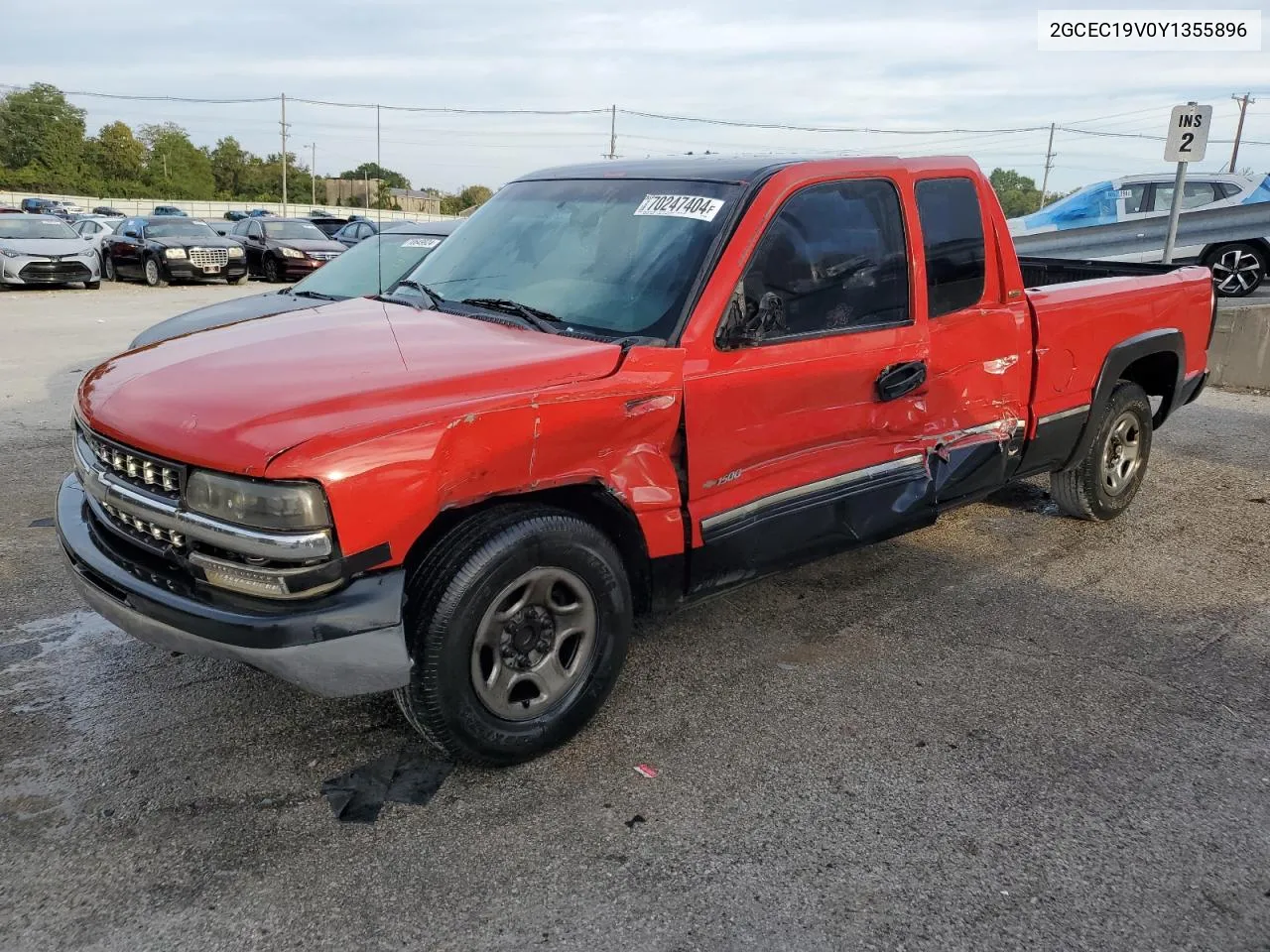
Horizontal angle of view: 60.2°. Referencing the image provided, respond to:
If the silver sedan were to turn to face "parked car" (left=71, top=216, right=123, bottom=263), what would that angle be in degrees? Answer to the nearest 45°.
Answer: approximately 135° to its left

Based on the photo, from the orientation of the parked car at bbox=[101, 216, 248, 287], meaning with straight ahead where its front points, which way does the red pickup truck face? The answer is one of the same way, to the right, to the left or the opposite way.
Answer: to the right

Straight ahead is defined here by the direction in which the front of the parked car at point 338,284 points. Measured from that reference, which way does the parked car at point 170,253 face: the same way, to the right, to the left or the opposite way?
to the left

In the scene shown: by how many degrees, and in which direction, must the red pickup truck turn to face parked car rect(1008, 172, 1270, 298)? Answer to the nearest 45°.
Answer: approximately 180°

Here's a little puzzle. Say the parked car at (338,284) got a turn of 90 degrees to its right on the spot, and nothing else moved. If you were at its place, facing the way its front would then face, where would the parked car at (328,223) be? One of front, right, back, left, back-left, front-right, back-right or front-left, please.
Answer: front-right

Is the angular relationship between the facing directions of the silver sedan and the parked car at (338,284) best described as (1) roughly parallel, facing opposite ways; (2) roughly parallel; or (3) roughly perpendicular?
roughly perpendicular

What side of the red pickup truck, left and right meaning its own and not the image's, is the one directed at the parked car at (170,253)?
right

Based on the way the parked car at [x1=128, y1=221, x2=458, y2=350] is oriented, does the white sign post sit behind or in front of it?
behind

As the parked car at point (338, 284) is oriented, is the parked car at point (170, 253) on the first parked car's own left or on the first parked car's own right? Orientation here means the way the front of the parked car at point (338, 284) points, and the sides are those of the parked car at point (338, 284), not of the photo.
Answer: on the first parked car's own right
